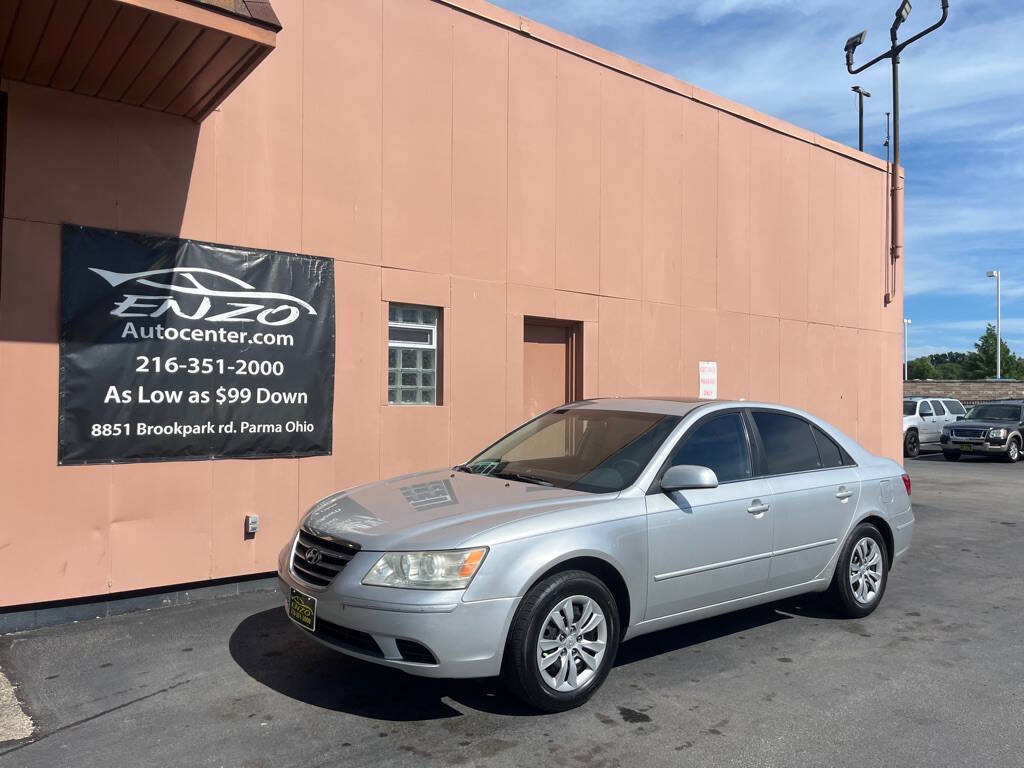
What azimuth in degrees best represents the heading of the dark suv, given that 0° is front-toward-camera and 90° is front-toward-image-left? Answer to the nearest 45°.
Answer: approximately 45°

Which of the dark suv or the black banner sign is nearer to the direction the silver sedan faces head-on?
the black banner sign

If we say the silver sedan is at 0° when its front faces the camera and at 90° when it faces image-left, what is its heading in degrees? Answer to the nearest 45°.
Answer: approximately 45°

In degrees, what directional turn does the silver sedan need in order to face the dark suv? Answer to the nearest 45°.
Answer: approximately 180°
